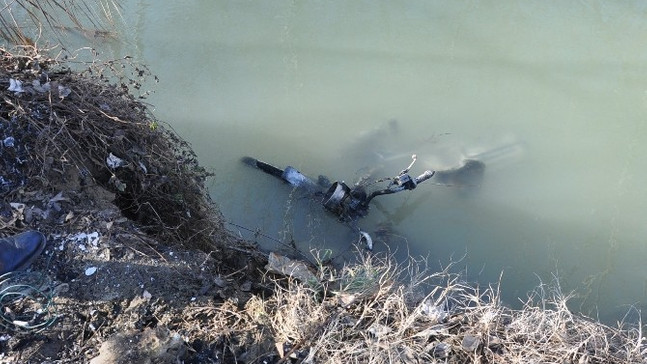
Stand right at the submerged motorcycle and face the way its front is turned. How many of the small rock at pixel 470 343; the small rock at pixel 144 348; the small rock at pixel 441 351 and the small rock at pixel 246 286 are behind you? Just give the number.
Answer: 0

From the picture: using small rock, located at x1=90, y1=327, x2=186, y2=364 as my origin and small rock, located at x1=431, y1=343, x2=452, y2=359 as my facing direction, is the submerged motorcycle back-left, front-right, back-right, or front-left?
front-left

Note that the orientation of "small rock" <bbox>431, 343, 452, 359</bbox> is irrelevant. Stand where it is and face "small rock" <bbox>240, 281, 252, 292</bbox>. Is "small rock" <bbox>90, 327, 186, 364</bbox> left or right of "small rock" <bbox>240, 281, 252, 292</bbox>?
left

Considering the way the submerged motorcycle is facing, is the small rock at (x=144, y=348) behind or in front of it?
in front

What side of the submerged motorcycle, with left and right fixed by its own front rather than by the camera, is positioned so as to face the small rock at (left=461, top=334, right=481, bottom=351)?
front

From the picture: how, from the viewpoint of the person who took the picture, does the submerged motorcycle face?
facing the viewer

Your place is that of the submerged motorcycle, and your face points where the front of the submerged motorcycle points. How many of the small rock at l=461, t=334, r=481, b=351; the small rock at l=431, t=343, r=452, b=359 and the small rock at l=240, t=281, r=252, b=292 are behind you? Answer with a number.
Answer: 0

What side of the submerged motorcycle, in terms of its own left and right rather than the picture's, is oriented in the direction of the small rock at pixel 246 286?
front
